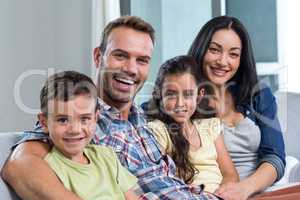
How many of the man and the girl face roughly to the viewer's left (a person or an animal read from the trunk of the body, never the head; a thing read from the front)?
0

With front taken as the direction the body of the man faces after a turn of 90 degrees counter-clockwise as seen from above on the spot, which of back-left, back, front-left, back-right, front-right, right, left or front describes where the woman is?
front

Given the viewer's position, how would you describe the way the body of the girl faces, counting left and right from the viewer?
facing the viewer

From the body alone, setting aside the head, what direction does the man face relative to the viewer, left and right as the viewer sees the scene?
facing the viewer and to the right of the viewer

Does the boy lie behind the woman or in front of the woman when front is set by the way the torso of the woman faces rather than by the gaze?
in front

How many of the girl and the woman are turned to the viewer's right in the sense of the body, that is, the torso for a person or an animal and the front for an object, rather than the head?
0

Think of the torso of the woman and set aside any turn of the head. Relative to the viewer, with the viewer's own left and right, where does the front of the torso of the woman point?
facing the viewer and to the left of the viewer
